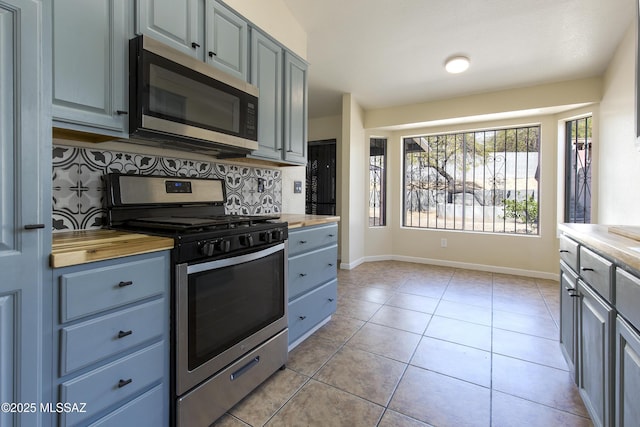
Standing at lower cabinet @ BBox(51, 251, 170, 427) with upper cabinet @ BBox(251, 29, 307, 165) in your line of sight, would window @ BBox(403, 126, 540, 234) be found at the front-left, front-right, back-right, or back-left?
front-right

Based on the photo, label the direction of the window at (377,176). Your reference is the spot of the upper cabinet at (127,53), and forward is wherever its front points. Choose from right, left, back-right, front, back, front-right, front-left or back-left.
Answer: left

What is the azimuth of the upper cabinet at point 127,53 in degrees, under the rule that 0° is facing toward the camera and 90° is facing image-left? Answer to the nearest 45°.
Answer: approximately 315°

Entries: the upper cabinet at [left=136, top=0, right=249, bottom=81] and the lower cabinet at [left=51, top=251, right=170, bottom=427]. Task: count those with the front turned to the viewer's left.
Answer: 0

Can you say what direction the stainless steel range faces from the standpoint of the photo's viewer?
facing the viewer and to the right of the viewer

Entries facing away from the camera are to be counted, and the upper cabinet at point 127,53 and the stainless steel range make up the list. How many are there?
0

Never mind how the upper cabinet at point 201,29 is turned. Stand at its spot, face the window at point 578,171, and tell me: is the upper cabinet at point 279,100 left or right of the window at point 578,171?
left

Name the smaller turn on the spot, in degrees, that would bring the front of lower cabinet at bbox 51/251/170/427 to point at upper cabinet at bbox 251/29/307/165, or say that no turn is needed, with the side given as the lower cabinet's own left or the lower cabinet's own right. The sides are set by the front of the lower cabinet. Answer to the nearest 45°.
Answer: approximately 90° to the lower cabinet's own left

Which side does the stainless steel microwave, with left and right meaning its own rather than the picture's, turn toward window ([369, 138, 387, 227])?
left
